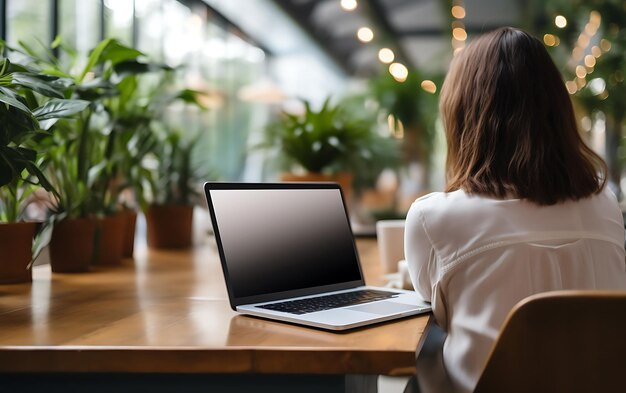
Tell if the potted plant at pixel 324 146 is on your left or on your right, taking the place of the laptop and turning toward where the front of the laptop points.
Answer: on your left

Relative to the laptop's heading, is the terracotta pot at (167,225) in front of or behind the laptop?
behind

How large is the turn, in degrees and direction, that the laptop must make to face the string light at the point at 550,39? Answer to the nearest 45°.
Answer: approximately 90° to its left

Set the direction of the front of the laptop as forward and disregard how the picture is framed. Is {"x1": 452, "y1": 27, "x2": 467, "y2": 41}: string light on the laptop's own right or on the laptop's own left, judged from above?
on the laptop's own left

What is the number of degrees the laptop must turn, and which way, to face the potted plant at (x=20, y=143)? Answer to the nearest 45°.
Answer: approximately 135° to its right

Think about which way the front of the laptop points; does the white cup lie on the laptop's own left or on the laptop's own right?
on the laptop's own left

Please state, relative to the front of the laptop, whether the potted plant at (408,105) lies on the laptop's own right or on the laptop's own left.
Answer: on the laptop's own left

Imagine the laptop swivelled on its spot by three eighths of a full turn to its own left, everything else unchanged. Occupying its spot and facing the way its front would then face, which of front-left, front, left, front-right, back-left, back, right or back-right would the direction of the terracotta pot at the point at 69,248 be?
front-left

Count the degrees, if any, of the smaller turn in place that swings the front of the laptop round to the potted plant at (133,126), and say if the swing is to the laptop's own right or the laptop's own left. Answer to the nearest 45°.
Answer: approximately 180°

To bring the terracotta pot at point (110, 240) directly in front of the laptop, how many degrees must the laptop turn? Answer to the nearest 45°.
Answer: approximately 180°

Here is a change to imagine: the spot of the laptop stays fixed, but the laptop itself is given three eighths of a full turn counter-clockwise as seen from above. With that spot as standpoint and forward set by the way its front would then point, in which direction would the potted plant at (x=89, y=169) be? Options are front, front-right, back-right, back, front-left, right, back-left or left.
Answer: front-left

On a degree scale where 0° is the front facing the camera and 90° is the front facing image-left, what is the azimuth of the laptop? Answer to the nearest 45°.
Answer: approximately 315°
